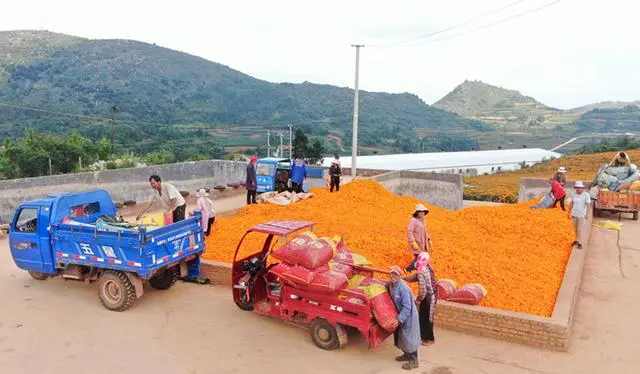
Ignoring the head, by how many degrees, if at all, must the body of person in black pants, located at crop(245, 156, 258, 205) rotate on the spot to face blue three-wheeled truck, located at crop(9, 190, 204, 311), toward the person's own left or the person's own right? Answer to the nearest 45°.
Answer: approximately 90° to the person's own right

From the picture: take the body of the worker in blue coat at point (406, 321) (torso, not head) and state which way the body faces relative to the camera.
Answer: to the viewer's left

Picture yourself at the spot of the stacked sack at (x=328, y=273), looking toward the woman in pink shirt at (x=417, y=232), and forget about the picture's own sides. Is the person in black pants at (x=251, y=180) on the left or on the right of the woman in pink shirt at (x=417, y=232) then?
left

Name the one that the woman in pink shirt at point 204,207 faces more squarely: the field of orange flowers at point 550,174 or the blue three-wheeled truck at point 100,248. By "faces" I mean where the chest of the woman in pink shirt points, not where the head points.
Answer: the blue three-wheeled truck

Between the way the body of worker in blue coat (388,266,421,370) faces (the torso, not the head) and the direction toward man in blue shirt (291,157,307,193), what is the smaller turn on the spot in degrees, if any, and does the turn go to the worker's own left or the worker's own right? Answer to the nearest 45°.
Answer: approximately 90° to the worker's own right
